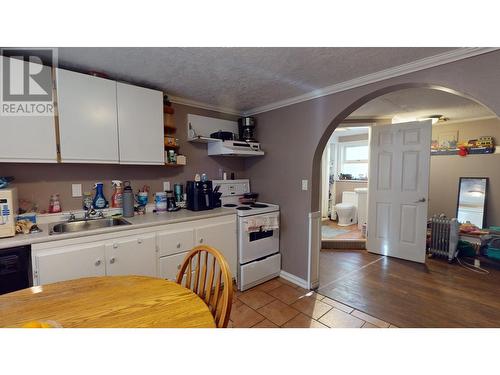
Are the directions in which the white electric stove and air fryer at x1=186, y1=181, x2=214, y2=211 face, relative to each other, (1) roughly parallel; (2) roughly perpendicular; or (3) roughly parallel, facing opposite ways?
roughly parallel

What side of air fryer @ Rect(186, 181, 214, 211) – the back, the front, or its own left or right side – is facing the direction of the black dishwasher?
right

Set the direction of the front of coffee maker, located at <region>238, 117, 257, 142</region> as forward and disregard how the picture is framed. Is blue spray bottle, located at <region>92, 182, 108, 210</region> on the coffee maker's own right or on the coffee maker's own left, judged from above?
on the coffee maker's own right

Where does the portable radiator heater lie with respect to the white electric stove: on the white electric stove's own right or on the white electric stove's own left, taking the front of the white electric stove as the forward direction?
on the white electric stove's own left

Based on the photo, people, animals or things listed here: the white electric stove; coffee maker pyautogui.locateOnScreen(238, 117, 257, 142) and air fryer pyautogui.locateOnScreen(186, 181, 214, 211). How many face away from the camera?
0

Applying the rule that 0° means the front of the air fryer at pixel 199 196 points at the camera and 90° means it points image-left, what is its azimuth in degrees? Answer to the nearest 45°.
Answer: approximately 315°

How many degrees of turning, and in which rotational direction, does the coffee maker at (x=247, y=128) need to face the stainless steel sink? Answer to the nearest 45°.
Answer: approximately 90° to its right

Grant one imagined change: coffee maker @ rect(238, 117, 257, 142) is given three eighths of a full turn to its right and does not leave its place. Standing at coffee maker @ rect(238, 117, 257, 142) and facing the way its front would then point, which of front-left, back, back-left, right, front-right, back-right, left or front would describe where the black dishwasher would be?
front-left

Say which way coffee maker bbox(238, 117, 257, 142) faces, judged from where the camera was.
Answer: facing the viewer and to the right of the viewer

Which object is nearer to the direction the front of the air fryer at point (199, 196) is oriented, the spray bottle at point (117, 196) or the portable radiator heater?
the portable radiator heater

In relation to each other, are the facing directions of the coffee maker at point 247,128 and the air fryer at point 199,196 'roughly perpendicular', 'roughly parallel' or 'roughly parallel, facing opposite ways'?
roughly parallel
